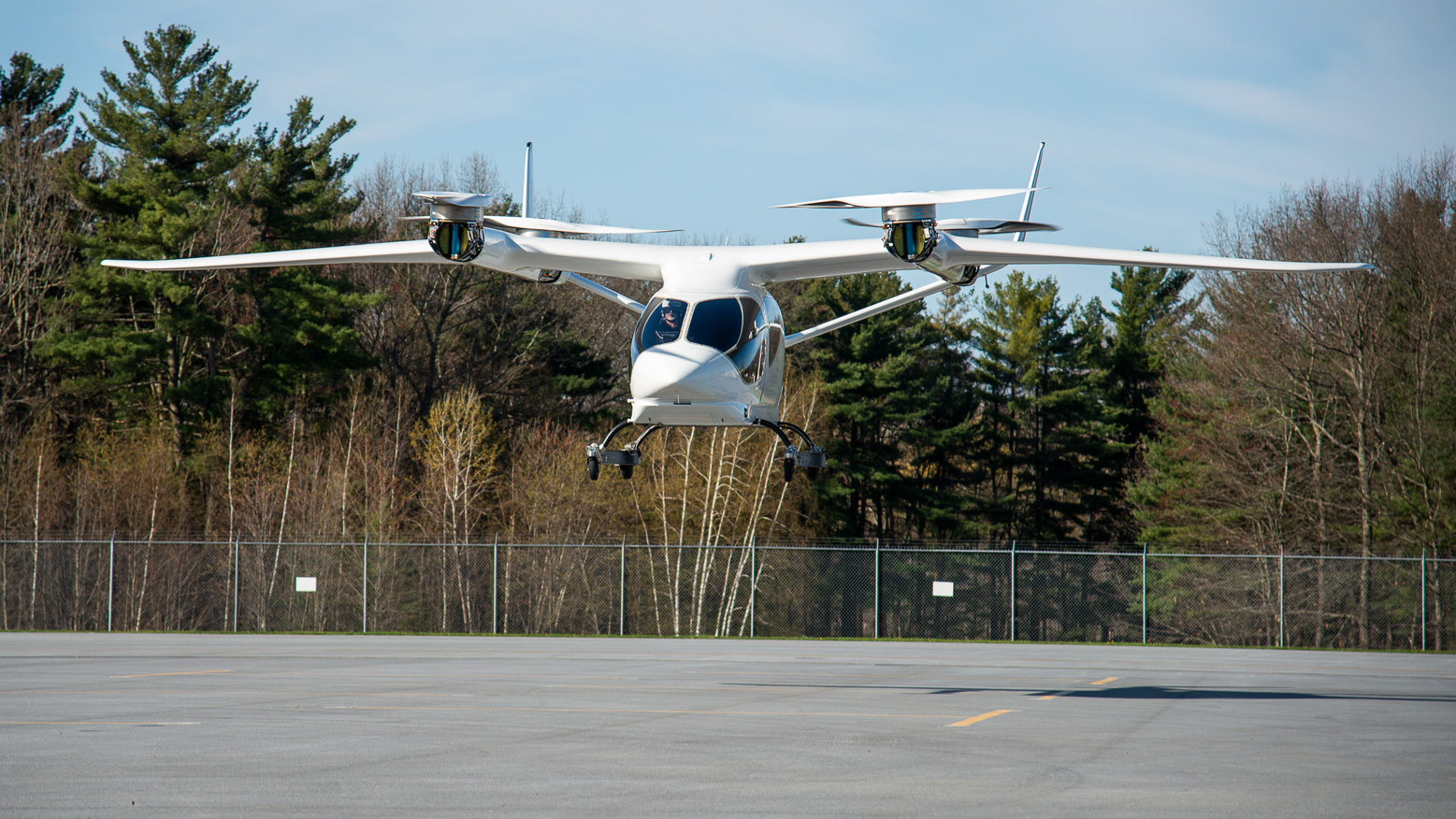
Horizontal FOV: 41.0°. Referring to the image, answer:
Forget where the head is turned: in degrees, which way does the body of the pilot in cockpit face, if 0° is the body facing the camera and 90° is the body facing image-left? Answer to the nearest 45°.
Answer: approximately 0°

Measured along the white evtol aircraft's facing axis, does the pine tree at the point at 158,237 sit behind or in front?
behind

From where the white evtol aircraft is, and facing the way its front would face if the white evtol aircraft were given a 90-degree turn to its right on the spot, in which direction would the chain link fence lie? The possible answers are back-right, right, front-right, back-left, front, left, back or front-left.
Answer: right

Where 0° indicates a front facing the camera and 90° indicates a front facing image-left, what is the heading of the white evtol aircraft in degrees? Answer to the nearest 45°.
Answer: approximately 0°

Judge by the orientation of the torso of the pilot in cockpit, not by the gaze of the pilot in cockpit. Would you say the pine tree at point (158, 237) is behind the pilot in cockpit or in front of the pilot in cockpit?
behind

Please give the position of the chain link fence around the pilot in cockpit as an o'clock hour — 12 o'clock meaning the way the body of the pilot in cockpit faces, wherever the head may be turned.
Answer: The chain link fence is roughly at 6 o'clock from the pilot in cockpit.

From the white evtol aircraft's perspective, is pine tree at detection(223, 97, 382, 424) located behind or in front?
behind
